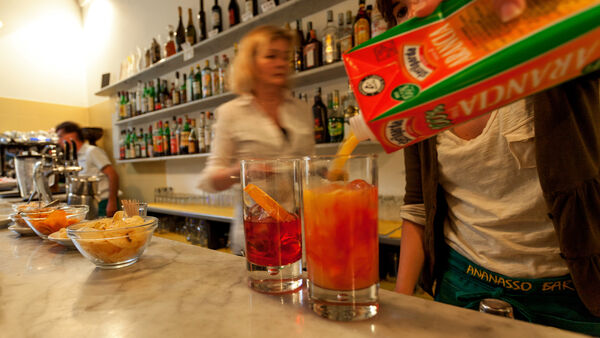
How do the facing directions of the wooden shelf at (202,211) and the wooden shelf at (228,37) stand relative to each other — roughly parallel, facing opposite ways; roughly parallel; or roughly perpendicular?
roughly parallel

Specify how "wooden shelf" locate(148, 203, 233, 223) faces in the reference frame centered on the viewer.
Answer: facing the viewer and to the left of the viewer

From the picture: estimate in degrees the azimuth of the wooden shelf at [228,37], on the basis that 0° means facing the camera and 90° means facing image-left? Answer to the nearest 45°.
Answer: approximately 45°

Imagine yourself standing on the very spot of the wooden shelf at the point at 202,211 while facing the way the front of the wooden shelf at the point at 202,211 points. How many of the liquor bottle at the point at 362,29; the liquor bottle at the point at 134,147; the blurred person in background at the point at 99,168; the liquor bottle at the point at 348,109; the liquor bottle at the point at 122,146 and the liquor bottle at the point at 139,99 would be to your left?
2

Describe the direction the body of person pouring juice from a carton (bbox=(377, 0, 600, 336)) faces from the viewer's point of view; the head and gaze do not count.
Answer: toward the camera

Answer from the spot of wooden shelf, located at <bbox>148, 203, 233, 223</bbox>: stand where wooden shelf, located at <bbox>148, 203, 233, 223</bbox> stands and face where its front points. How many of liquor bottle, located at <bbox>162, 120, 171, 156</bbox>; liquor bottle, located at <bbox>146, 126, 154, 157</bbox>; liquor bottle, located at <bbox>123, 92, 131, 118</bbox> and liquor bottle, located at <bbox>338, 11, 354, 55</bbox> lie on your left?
1

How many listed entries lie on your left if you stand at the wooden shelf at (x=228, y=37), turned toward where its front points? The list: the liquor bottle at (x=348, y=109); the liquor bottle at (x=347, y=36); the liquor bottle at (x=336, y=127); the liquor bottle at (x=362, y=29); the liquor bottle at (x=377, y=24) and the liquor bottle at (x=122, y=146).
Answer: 5

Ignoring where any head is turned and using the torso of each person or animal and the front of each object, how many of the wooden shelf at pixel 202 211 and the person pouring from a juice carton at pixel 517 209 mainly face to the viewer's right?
0

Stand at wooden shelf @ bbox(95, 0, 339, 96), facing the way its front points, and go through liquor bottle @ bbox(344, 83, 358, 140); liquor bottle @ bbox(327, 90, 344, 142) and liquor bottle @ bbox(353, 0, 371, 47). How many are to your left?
3

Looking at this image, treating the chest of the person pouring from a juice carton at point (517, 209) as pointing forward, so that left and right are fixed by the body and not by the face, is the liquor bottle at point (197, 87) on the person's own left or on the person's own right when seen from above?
on the person's own right

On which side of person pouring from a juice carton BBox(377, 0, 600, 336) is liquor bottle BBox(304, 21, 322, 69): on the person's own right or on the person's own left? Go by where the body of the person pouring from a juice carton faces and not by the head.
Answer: on the person's own right

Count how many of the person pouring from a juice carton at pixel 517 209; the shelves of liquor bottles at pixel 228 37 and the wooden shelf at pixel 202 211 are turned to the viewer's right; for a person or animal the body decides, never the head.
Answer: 0

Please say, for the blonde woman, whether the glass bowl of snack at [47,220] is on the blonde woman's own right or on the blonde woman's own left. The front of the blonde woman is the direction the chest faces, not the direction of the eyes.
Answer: on the blonde woman's own right

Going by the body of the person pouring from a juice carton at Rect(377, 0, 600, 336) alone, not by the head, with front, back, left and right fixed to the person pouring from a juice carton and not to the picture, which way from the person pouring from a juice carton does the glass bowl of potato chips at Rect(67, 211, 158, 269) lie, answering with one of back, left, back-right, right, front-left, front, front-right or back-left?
front-right

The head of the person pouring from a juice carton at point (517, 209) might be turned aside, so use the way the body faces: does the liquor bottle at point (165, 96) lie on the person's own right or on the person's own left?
on the person's own right
